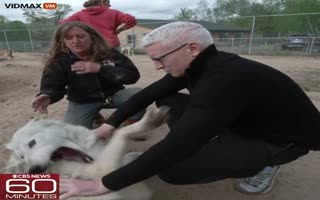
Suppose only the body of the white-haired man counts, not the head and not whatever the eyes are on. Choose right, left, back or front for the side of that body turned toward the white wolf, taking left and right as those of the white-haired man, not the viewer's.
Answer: front

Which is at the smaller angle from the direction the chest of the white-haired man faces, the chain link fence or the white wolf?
the white wolf

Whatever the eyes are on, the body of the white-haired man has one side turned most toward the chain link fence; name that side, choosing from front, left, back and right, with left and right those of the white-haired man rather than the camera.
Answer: right

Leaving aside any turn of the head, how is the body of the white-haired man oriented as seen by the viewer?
to the viewer's left
